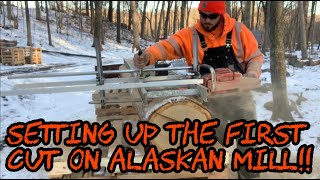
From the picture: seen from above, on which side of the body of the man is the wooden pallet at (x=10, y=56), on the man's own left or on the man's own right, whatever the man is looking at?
on the man's own right

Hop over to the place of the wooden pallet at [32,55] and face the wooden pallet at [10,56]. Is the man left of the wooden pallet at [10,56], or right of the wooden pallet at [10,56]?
left

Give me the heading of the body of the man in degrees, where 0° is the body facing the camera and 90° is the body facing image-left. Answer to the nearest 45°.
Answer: approximately 45°

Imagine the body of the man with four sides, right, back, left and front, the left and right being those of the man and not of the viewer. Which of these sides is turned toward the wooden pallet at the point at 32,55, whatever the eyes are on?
right

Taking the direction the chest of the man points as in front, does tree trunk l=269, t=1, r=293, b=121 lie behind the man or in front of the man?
behind
